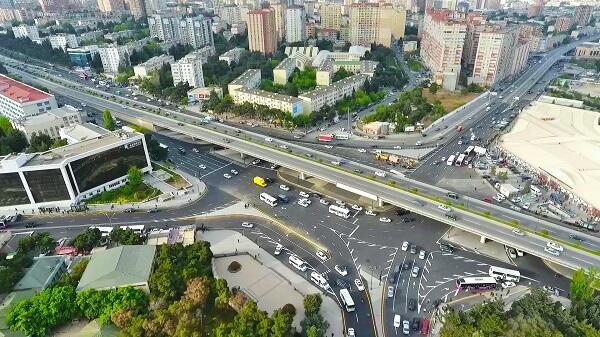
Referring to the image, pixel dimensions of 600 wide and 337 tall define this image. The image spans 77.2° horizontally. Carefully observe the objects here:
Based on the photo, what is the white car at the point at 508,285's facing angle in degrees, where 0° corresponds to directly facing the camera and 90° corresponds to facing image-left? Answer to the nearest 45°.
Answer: approximately 270°

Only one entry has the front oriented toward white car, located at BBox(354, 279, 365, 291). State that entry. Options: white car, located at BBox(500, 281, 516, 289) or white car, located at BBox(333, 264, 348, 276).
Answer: white car, located at BBox(333, 264, 348, 276)

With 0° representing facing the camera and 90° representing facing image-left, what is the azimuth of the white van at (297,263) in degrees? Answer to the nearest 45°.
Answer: approximately 315°

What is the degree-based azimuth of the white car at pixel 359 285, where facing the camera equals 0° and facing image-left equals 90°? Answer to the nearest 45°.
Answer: approximately 315°

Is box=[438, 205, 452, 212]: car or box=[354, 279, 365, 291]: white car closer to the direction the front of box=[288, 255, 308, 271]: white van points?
the white car

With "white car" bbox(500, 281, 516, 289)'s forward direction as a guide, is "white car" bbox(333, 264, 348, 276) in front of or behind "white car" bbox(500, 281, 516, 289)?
behind
